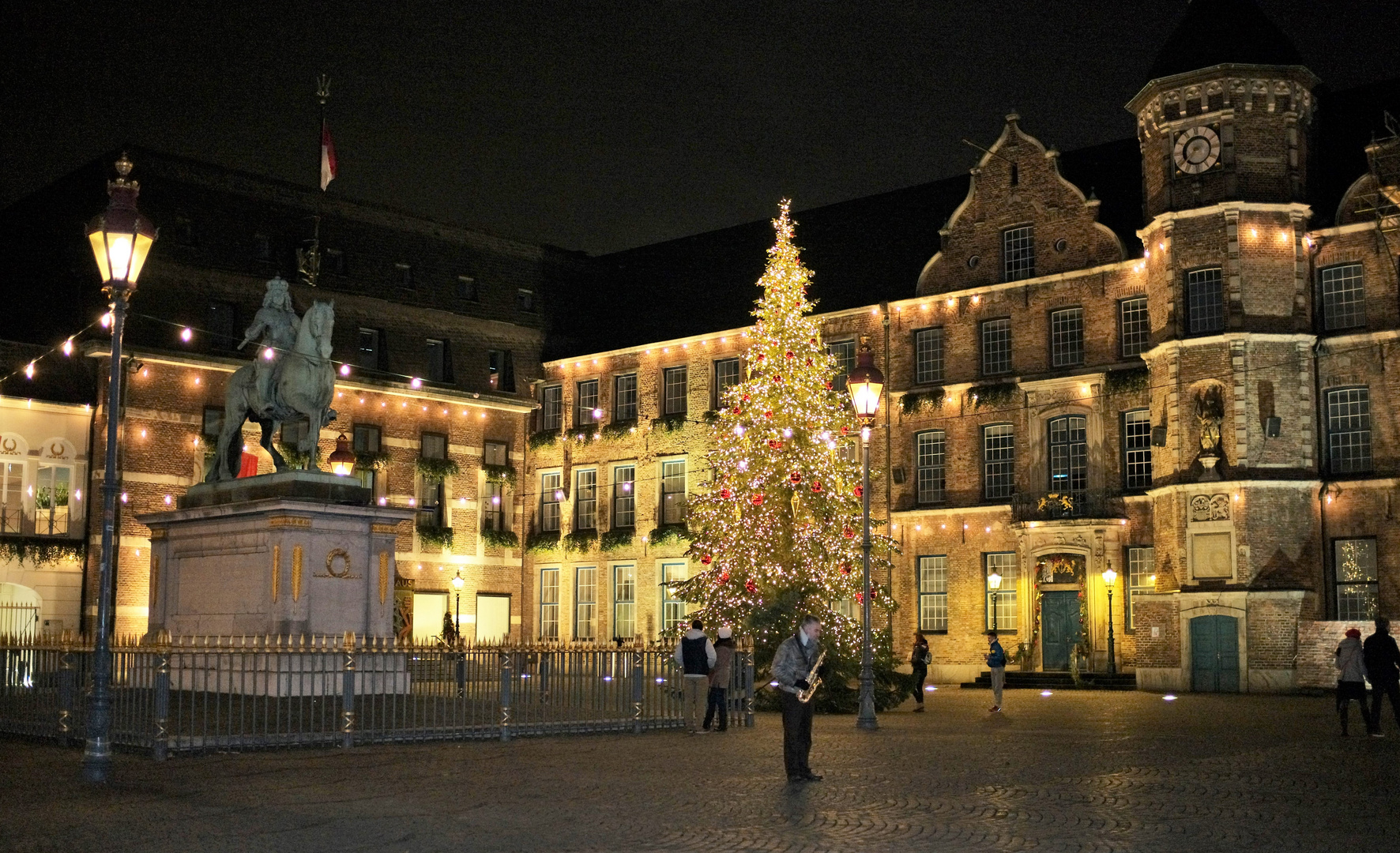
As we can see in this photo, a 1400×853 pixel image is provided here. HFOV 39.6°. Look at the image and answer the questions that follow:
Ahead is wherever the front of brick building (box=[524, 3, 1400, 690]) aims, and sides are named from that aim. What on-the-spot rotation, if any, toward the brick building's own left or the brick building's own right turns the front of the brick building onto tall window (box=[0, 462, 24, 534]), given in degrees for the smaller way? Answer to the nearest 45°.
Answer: approximately 45° to the brick building's own right

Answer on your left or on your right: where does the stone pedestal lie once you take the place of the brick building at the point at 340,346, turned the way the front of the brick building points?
on your right

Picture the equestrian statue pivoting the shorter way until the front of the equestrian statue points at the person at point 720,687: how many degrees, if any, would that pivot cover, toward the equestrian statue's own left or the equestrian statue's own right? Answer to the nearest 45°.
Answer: approximately 45° to the equestrian statue's own left

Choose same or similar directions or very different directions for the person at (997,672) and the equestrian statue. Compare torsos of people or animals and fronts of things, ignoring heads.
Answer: very different directions

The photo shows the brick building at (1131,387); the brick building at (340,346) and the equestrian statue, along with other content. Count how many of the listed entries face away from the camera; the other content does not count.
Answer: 0

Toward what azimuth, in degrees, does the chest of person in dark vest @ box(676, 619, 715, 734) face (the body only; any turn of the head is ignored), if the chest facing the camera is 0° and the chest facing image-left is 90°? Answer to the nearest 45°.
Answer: approximately 180°

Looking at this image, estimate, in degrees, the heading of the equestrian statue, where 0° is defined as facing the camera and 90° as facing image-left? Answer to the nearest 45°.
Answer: approximately 315°

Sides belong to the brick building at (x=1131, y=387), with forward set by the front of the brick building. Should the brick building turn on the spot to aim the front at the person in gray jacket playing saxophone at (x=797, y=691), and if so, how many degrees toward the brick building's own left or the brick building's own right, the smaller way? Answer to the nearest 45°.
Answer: approximately 45° to the brick building's own left

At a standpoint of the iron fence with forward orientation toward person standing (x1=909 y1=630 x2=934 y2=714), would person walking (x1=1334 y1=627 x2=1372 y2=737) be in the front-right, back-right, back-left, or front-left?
front-right
